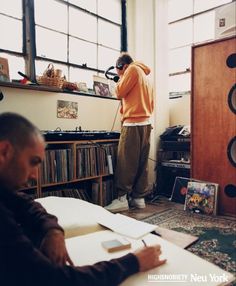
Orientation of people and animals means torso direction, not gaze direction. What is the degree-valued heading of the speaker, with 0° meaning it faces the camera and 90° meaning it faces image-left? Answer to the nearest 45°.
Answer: approximately 45°

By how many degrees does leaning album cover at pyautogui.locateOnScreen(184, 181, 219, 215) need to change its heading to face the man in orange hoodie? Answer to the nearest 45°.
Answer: approximately 45° to its right

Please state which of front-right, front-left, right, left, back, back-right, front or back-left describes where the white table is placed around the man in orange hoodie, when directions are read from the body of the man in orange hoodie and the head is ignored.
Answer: left

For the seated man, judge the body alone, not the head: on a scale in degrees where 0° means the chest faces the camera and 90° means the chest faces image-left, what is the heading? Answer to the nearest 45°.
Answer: approximately 270°

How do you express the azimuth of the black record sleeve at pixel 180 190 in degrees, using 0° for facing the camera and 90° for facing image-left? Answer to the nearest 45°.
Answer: approximately 45°

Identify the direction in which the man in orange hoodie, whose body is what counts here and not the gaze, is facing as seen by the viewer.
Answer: to the viewer's left

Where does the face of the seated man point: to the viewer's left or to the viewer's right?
to the viewer's right

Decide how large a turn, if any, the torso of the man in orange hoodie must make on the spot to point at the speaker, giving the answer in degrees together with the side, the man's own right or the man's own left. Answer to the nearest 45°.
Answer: approximately 180°

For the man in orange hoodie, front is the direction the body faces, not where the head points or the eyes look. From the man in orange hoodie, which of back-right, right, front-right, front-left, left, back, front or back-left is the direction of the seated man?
left
